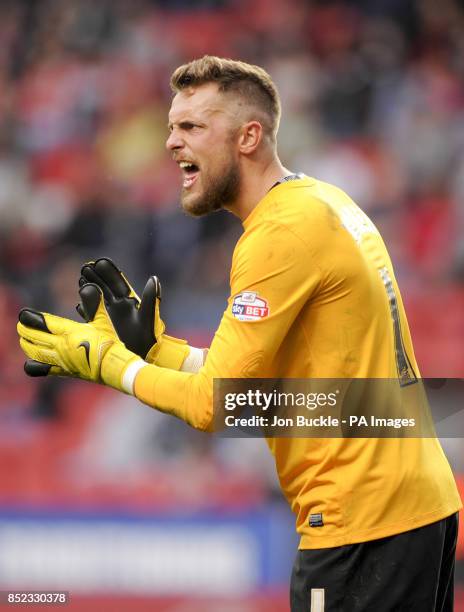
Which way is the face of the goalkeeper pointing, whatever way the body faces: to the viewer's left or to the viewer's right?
to the viewer's left

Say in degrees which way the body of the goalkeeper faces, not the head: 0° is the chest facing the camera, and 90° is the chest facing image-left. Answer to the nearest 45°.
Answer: approximately 90°
